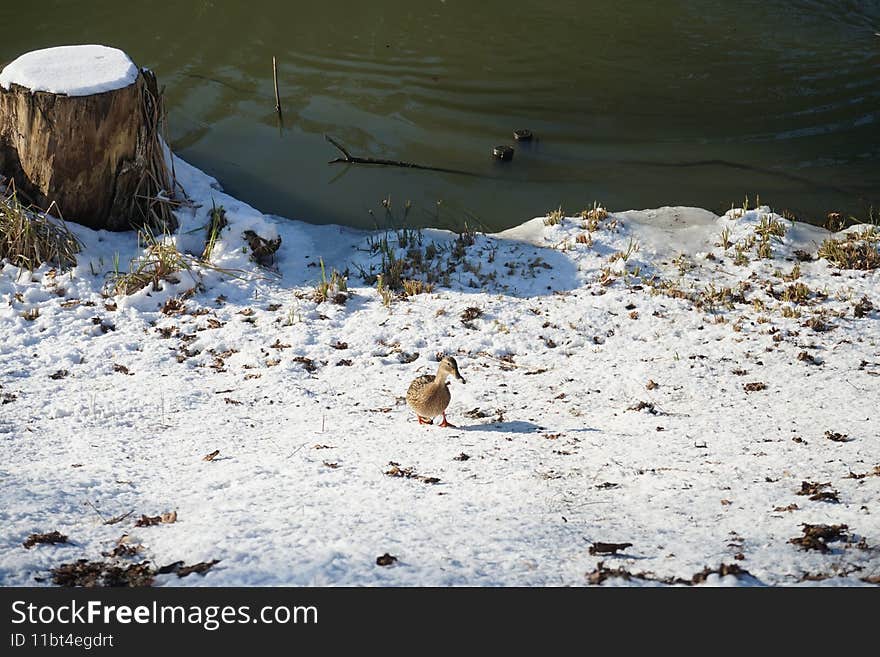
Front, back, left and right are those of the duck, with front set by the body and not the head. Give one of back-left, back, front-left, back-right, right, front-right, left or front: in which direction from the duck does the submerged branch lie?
back-left

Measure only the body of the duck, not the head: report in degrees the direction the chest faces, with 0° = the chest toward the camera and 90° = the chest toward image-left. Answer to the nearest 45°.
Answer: approximately 315°

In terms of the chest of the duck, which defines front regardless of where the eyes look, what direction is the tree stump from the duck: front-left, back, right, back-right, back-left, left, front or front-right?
back

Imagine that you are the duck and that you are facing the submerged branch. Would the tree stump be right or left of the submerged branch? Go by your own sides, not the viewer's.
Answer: left
